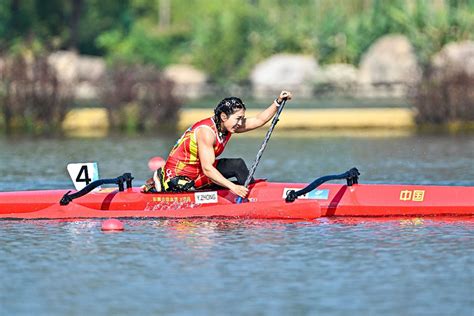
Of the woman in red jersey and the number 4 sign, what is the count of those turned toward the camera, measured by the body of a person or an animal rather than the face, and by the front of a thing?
1

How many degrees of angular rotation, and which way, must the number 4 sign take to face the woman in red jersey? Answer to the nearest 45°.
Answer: approximately 45° to its left

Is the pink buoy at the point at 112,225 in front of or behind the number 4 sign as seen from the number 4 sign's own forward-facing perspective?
in front

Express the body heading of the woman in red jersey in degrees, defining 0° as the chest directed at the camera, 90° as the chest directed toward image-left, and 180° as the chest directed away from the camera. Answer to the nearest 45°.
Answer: approximately 270°

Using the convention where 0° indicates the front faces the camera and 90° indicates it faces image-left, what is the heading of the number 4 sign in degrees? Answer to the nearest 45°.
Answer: approximately 0°

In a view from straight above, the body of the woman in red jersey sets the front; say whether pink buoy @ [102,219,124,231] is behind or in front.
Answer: behind

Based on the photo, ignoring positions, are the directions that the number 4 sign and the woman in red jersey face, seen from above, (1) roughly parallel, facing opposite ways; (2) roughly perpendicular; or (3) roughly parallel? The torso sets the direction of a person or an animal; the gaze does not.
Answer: roughly perpendicular
